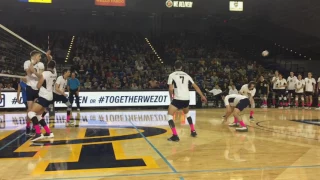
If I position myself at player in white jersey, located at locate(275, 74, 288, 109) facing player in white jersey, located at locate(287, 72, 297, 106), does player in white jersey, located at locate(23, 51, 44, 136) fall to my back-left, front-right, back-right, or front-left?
back-right

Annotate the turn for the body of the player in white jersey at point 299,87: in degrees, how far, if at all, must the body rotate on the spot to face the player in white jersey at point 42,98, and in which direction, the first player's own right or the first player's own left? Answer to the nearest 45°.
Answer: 0° — they already face them

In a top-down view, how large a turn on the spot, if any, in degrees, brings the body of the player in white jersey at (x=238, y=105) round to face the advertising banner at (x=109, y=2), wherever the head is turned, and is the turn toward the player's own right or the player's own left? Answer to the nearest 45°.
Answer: approximately 45° to the player's own right

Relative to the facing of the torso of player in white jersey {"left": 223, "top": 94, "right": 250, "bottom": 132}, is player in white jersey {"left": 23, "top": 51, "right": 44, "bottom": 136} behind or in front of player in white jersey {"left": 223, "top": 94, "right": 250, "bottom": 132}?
in front

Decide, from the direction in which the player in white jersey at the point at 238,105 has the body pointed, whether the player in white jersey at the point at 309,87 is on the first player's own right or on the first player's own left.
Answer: on the first player's own right

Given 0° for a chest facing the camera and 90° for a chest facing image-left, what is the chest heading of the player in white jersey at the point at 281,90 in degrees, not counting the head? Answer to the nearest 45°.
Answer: approximately 0°

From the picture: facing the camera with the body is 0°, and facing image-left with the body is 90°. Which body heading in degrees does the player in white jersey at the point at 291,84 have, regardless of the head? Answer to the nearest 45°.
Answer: approximately 0°
